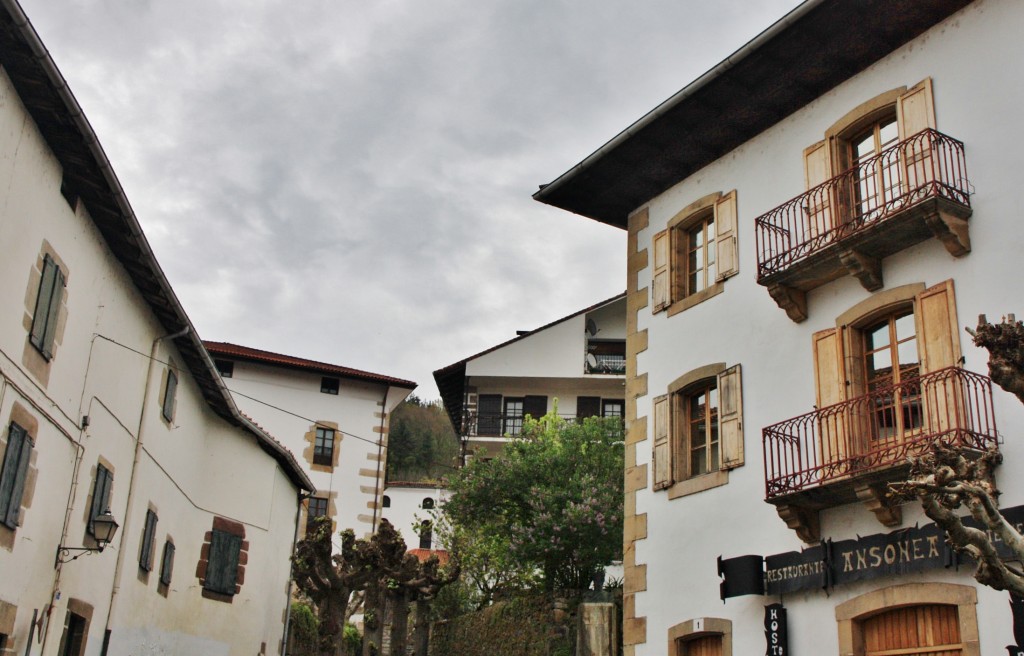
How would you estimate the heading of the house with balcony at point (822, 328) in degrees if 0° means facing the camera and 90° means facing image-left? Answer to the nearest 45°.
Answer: approximately 45°

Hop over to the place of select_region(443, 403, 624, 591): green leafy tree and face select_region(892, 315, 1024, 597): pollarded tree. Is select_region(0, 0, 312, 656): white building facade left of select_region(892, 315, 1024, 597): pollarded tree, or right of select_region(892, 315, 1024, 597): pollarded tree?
right

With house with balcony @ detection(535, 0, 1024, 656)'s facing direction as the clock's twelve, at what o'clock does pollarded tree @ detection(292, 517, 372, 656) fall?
The pollarded tree is roughly at 3 o'clock from the house with balcony.

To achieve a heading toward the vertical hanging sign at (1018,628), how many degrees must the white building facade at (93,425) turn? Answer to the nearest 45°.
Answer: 0° — it already faces it

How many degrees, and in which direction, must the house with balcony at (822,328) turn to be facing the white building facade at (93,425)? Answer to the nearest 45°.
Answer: approximately 45° to its right

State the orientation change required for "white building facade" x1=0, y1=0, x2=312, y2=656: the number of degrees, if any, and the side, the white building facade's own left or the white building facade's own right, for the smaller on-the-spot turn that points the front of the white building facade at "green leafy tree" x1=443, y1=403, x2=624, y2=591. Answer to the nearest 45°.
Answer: approximately 90° to the white building facade's own left

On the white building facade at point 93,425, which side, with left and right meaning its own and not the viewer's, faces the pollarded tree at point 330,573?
left

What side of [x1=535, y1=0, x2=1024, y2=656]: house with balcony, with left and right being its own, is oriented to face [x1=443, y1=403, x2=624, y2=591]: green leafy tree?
right

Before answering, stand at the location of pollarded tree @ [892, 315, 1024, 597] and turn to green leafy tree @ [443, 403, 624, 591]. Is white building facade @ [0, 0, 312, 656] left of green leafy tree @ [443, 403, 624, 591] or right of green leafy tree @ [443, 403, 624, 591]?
left
